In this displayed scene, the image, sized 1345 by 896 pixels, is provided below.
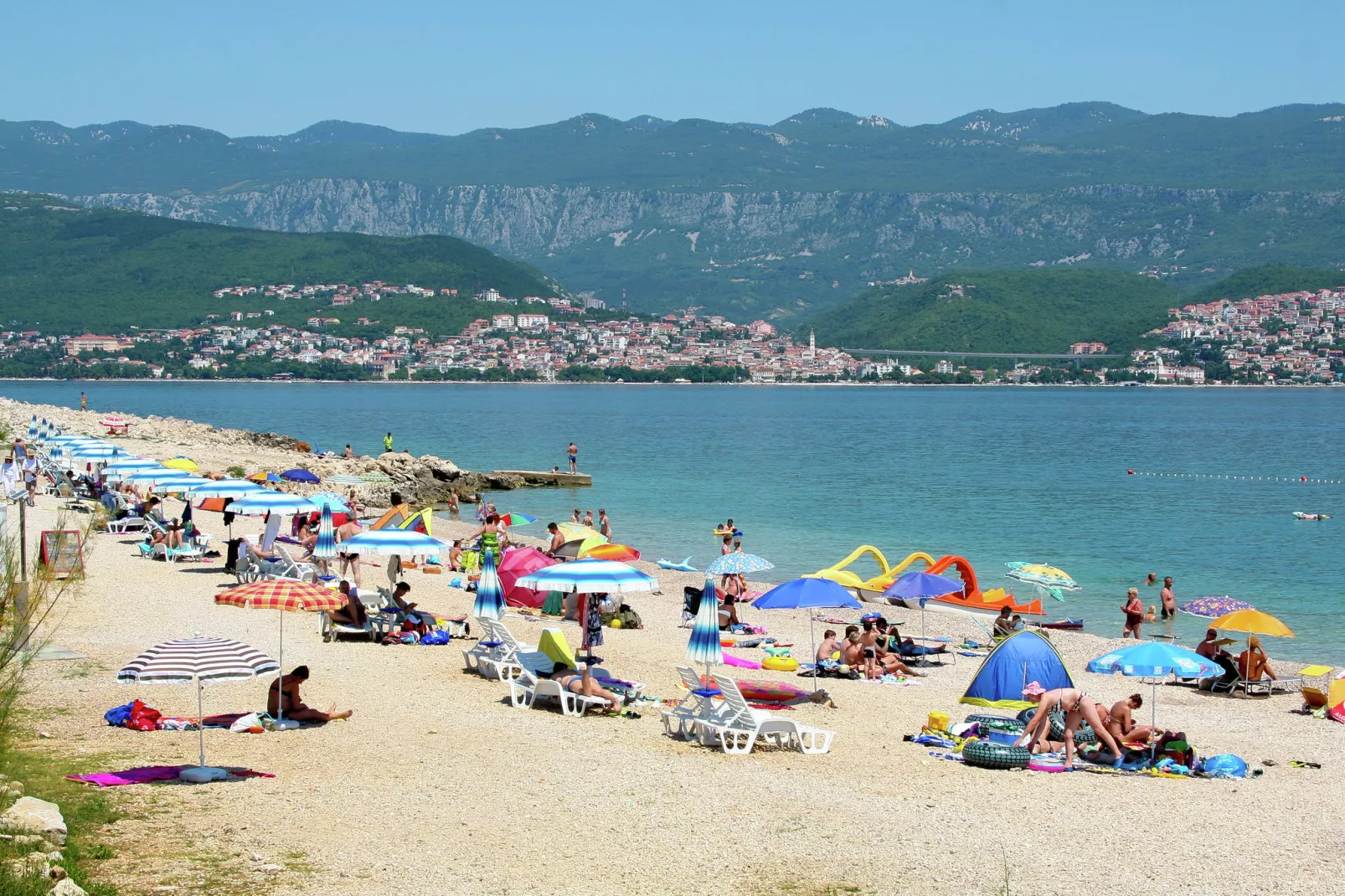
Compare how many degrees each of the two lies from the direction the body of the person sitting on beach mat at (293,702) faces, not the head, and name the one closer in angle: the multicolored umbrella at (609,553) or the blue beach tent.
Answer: the blue beach tent

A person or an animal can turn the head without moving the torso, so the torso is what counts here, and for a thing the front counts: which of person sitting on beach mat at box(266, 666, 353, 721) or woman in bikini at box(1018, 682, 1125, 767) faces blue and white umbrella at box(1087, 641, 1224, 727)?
the person sitting on beach mat

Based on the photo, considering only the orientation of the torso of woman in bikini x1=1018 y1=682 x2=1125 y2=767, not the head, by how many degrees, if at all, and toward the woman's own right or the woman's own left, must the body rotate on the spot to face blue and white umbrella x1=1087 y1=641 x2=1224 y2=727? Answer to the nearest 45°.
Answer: approximately 135° to the woman's own right

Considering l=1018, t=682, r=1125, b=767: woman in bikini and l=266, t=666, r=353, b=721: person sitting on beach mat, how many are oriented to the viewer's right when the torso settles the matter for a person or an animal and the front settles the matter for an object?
1

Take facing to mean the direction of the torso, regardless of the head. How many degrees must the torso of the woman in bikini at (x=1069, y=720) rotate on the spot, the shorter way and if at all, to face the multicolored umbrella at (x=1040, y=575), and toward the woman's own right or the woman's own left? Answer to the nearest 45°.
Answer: approximately 90° to the woman's own right

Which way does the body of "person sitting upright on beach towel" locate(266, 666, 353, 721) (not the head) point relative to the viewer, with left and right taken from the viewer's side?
facing to the right of the viewer

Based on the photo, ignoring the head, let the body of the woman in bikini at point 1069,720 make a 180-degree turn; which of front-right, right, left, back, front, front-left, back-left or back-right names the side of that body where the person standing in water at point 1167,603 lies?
left

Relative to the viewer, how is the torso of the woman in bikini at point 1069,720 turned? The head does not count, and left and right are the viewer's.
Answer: facing to the left of the viewer
